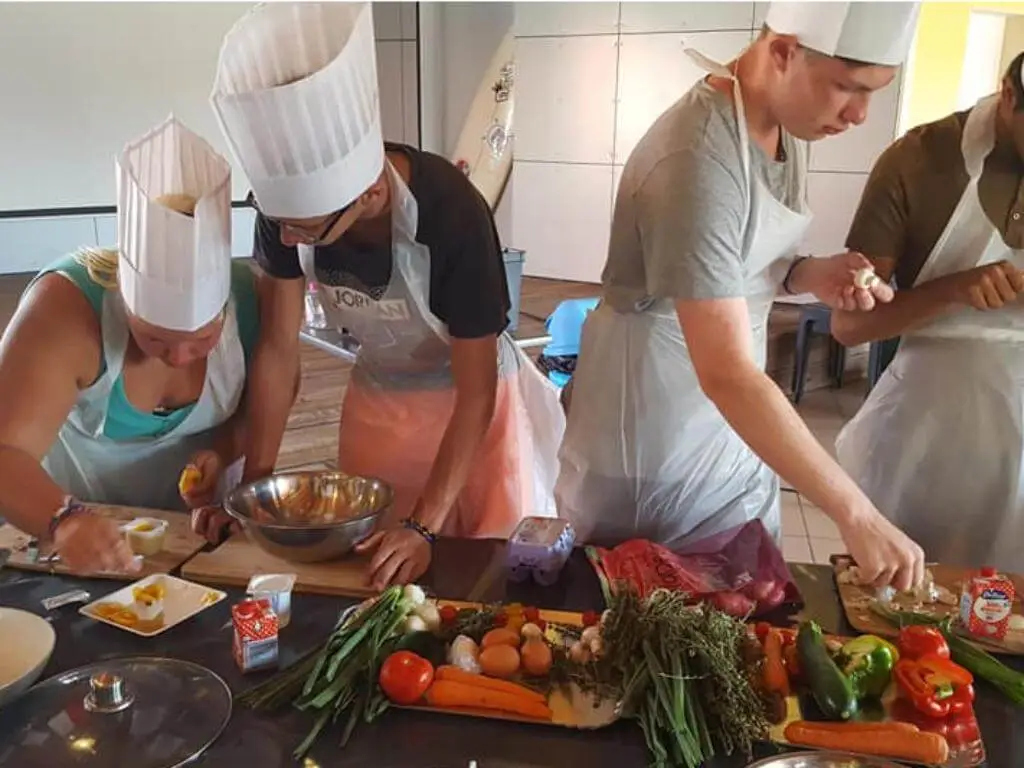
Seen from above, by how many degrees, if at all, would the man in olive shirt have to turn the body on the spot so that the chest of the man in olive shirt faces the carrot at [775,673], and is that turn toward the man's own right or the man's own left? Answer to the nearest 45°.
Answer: approximately 45° to the man's own right

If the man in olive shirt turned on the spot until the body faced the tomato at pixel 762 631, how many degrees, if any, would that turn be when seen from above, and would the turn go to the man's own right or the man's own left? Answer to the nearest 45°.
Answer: approximately 45° to the man's own right

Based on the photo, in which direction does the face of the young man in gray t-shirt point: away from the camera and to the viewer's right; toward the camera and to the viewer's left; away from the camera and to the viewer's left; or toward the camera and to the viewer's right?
toward the camera and to the viewer's right

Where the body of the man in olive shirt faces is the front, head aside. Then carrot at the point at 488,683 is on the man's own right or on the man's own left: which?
on the man's own right

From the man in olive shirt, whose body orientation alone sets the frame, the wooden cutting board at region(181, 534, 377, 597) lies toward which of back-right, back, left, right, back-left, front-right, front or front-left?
right

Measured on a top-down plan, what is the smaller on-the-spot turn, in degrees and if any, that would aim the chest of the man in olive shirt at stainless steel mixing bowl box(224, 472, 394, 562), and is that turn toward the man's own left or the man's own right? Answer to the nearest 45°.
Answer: approximately 90° to the man's own right

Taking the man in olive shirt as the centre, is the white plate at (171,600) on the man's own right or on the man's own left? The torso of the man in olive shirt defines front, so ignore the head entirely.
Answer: on the man's own right

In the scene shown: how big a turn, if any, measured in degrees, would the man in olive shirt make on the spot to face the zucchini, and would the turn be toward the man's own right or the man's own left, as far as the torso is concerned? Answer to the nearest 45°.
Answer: approximately 45° to the man's own right

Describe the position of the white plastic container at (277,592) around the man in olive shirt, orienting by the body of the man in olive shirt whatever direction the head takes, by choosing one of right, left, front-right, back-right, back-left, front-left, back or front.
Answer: right
